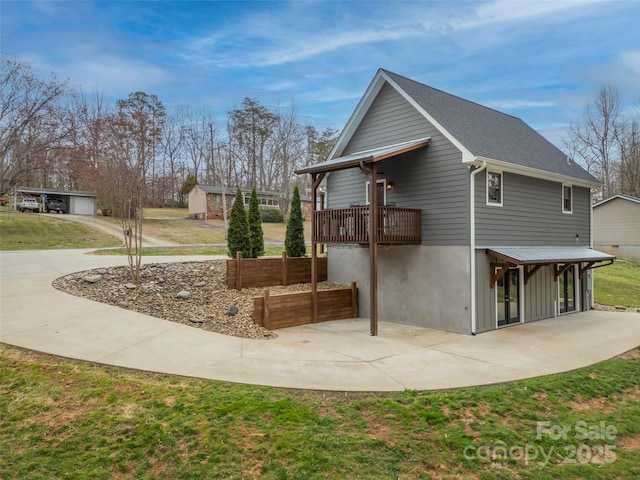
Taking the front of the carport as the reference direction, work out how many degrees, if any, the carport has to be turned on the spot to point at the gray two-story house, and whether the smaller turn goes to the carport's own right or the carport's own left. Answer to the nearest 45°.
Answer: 0° — it already faces it

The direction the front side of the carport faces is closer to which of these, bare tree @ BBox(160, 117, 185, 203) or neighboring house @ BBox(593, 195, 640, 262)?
the neighboring house

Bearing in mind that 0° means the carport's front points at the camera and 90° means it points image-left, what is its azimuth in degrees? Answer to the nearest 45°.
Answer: approximately 0°
